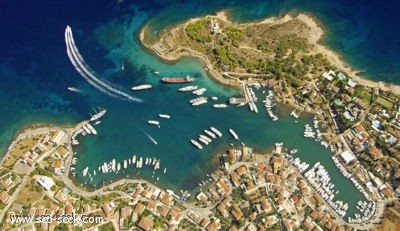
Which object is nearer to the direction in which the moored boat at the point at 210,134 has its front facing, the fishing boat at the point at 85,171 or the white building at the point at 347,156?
the fishing boat

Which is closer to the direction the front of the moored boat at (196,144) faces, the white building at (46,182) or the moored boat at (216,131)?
the white building

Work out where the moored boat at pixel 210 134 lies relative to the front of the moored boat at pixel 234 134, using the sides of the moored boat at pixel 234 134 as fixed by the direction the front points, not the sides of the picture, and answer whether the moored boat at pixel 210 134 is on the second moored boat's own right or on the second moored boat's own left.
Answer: on the second moored boat's own left

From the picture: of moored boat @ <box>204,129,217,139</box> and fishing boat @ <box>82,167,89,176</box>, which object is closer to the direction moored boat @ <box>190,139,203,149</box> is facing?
the fishing boat

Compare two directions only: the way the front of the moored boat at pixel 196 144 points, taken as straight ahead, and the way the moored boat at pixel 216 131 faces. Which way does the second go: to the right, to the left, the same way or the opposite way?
the same way

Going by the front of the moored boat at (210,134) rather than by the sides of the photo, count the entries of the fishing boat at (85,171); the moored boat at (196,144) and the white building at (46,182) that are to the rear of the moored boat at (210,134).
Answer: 0

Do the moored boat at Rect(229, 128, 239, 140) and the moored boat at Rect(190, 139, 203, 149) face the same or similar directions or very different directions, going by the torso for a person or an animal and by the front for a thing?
same or similar directions

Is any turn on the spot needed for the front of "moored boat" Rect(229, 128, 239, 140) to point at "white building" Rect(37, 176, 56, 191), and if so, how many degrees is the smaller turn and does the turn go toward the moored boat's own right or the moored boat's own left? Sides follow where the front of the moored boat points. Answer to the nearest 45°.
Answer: approximately 45° to the moored boat's own left

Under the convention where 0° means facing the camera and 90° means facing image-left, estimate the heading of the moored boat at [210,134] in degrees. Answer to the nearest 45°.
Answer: approximately 135°

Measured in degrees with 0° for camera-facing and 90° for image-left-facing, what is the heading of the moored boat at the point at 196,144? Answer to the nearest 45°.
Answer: approximately 135°

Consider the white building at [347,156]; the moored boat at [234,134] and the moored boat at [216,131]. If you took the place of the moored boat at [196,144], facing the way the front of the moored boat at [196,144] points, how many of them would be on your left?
0

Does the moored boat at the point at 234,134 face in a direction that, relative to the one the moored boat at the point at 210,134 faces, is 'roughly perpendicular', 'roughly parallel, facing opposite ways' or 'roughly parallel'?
roughly parallel

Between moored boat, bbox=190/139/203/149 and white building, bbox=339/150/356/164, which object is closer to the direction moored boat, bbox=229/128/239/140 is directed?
the moored boat

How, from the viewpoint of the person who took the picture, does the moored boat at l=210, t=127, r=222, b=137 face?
facing away from the viewer and to the left of the viewer

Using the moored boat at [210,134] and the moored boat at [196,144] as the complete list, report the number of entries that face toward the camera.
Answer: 0

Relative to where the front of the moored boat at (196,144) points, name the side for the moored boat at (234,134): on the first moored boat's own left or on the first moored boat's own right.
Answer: on the first moored boat's own right

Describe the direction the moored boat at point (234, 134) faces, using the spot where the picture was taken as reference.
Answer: facing away from the viewer and to the left of the viewer

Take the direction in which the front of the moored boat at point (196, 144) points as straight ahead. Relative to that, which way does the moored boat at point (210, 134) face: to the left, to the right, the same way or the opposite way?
the same way

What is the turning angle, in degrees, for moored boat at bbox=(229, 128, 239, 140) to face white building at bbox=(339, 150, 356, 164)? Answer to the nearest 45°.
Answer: approximately 135° to its right

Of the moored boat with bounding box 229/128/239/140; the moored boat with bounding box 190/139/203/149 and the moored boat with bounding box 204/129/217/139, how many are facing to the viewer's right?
0
